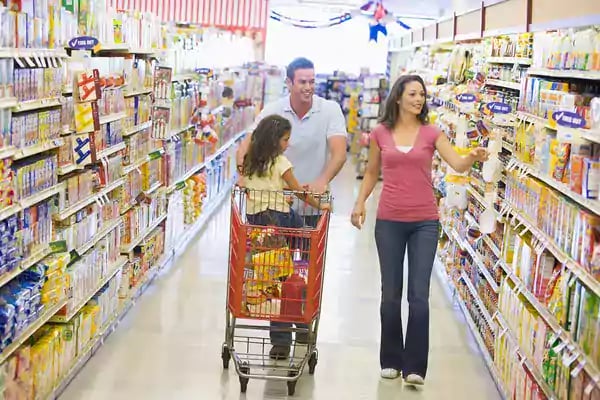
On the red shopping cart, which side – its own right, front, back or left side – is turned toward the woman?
left

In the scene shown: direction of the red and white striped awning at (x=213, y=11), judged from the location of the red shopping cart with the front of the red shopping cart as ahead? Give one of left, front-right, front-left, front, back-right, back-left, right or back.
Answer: back

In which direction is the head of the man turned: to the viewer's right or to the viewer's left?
to the viewer's right

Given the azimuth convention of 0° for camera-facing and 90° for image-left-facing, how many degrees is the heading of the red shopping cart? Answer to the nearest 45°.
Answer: approximately 0°

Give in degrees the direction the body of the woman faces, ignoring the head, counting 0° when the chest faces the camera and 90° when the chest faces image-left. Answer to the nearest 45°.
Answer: approximately 0°
